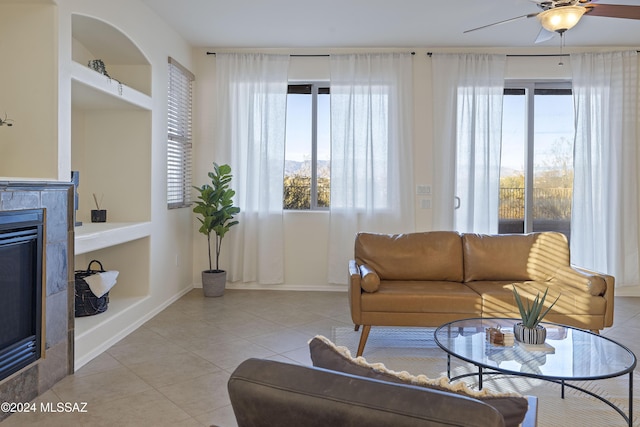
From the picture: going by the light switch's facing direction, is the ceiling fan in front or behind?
in front

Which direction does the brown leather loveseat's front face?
toward the camera

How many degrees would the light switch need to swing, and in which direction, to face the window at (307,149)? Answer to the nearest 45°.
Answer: approximately 90° to its right

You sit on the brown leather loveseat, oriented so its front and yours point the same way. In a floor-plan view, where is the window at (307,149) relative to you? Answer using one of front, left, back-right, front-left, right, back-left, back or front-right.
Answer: back-right

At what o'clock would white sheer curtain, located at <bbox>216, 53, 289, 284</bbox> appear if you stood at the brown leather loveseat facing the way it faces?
The white sheer curtain is roughly at 4 o'clock from the brown leather loveseat.

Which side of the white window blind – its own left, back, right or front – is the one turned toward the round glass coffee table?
front

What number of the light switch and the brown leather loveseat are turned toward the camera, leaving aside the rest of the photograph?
2

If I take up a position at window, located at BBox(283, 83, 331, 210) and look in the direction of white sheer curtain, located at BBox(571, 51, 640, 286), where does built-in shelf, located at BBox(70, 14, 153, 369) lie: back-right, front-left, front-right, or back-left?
back-right

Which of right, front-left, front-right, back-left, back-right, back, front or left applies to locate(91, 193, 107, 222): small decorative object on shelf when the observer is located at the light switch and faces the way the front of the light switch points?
front-right

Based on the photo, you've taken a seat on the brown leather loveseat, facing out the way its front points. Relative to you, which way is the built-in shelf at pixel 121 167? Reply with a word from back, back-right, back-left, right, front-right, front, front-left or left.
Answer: right

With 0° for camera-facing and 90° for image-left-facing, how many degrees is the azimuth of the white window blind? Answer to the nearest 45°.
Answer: approximately 315°

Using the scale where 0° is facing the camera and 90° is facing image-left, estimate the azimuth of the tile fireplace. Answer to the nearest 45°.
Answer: approximately 315°

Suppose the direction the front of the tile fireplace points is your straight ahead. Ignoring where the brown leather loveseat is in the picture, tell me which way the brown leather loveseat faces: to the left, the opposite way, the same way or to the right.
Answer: to the right

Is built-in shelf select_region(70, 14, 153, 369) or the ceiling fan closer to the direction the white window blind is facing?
the ceiling fan

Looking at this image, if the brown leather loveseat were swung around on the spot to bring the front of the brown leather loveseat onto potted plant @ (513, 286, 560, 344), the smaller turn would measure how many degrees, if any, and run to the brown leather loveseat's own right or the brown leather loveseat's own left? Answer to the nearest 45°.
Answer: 0° — it already faces it

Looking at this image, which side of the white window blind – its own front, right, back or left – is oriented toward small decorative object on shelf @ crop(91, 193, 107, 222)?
right
